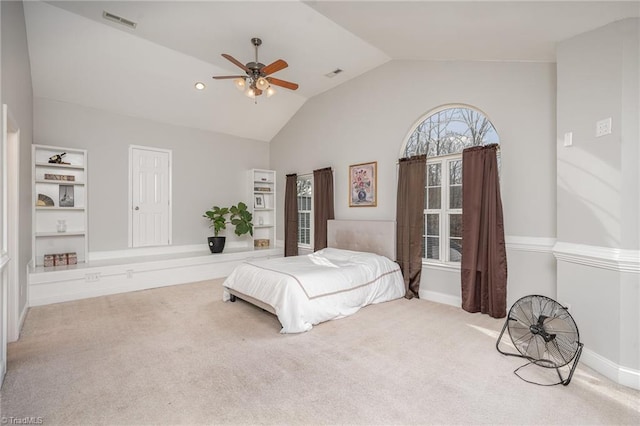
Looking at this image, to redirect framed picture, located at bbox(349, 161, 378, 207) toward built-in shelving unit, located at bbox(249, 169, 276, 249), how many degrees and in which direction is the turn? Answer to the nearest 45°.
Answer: approximately 90° to its right

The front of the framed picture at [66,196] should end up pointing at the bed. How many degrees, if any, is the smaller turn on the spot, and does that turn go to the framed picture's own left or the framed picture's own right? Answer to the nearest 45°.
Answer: approximately 45° to the framed picture's own left

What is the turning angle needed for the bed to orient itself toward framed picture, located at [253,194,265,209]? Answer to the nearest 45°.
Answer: approximately 90° to its right

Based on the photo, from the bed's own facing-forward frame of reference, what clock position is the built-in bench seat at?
The built-in bench seat is roughly at 2 o'clock from the bed.

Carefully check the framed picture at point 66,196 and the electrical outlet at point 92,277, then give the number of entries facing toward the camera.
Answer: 2

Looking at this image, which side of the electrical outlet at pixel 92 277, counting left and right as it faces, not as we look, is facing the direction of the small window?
left

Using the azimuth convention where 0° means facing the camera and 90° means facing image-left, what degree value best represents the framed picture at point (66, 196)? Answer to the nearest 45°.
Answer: approximately 0°

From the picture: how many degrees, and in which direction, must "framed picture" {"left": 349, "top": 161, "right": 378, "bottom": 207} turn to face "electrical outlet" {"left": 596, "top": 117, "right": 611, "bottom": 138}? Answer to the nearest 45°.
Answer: approximately 90° to its left

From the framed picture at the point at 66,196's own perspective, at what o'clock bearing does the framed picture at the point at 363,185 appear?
the framed picture at the point at 363,185 is roughly at 10 o'clock from the framed picture at the point at 66,196.
